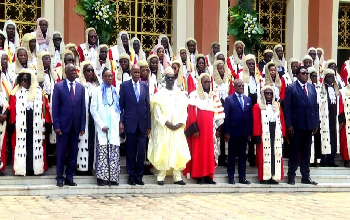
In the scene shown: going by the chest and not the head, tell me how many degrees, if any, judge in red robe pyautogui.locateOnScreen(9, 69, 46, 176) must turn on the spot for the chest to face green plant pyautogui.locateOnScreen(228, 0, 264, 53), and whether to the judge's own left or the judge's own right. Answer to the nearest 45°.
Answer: approximately 135° to the judge's own left

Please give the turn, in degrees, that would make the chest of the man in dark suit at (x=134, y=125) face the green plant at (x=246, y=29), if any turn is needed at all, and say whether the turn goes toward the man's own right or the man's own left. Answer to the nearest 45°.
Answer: approximately 135° to the man's own left

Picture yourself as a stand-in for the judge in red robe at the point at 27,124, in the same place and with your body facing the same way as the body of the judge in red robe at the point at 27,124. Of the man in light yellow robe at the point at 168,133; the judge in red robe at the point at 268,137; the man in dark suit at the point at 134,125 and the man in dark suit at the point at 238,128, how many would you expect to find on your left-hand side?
4

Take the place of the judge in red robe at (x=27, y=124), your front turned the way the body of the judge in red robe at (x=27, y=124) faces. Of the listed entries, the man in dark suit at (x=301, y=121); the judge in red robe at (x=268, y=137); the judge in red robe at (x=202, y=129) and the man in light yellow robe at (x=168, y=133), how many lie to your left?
4

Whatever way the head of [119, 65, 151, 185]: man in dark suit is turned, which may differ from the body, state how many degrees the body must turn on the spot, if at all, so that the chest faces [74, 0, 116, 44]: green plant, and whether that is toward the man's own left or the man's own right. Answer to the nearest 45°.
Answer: approximately 180°

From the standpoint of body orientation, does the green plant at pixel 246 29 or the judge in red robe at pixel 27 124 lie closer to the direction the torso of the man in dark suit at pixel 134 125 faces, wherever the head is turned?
the judge in red robe

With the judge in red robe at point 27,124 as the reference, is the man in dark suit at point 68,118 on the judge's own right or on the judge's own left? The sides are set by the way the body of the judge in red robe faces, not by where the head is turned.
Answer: on the judge's own left

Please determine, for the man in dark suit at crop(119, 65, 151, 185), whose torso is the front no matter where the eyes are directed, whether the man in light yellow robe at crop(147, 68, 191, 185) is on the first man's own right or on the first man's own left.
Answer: on the first man's own left

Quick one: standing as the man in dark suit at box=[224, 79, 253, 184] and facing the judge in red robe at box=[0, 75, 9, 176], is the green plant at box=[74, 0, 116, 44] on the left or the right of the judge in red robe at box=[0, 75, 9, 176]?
right
